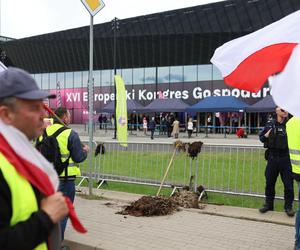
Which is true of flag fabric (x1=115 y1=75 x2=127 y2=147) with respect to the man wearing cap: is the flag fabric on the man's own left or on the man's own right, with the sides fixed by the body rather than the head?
on the man's own left

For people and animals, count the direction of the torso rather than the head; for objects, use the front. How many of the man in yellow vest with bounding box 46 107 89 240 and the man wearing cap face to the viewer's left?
0

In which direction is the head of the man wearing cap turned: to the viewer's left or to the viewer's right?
to the viewer's right

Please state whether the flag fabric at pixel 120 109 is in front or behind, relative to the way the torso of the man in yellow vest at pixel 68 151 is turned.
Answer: in front

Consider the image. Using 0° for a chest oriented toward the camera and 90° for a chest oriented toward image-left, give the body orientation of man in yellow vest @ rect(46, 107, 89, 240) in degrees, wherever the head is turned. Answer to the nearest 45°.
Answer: approximately 225°

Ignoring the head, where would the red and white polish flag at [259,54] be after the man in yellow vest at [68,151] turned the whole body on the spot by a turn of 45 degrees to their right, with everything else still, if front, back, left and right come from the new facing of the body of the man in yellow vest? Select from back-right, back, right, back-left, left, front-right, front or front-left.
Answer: front-right

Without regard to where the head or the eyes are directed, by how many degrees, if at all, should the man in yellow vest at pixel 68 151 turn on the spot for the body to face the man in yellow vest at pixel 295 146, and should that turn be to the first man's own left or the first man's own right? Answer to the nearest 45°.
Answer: approximately 45° to the first man's own right

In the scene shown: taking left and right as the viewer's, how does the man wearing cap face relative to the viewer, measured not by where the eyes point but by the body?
facing to the right of the viewer

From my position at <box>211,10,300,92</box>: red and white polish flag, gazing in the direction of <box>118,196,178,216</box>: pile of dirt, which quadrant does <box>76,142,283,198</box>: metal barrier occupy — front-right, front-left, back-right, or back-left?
front-right

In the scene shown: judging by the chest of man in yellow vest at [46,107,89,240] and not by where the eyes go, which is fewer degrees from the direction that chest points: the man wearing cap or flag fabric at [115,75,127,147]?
the flag fabric
